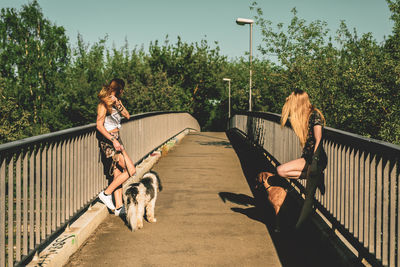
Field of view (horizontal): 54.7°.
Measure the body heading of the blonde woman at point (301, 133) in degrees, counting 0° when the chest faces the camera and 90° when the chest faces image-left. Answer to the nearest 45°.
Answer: approximately 90°

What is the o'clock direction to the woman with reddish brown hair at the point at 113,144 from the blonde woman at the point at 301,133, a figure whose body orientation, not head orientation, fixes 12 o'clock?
the woman with reddish brown hair at the point at 113,144 is roughly at 12 o'clock from the blonde woman at the point at 301,133.

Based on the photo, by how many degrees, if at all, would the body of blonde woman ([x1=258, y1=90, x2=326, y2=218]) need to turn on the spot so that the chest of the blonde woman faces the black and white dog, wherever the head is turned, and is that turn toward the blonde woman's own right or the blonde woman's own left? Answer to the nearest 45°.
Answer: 0° — they already face it

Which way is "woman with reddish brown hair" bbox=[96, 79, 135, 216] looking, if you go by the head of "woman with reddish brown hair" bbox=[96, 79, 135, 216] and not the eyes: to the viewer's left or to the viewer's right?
to the viewer's right
